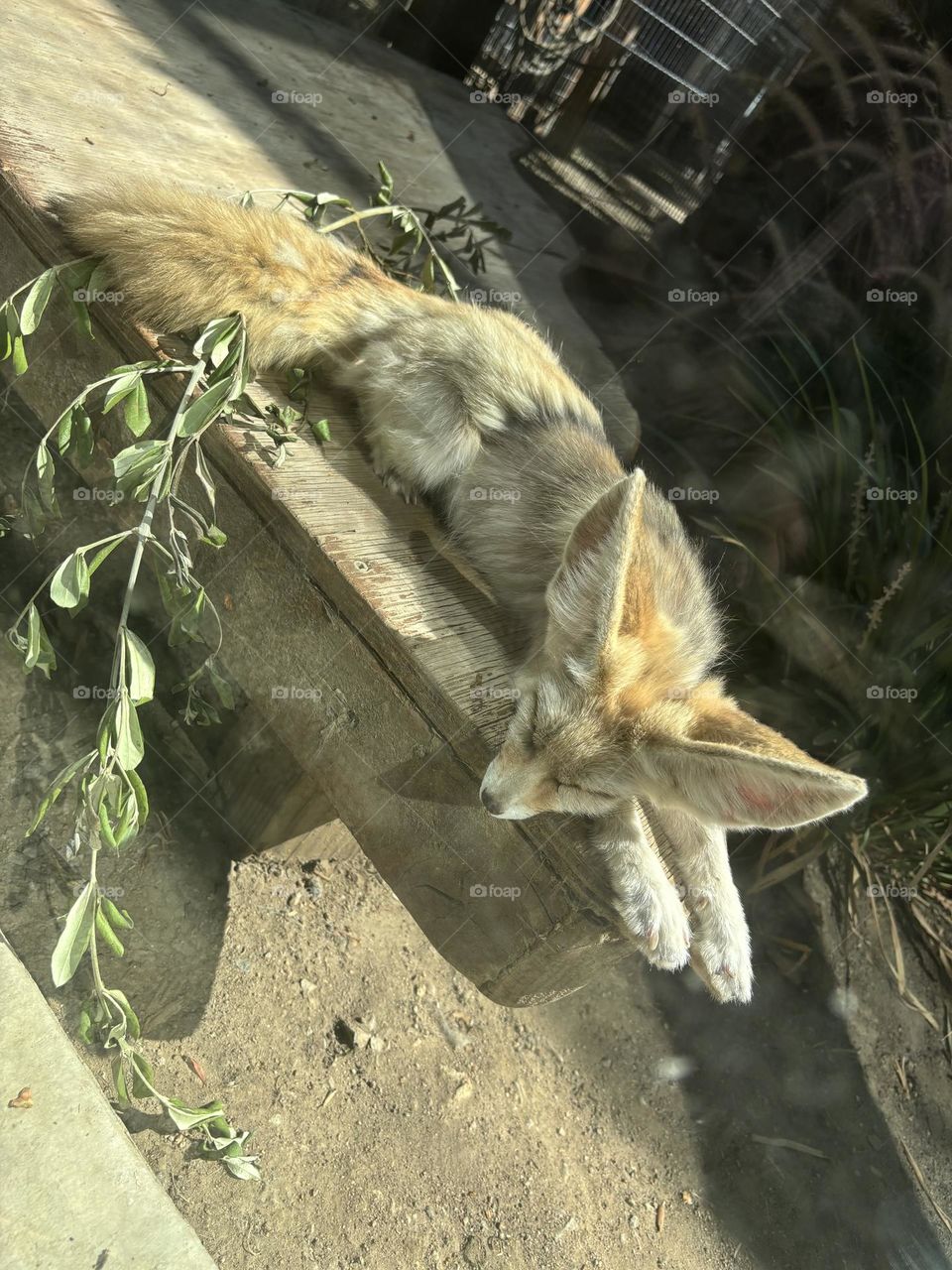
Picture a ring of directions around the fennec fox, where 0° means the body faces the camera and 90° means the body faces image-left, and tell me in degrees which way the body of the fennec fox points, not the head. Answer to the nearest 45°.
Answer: approximately 315°

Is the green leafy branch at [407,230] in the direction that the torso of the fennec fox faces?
no
